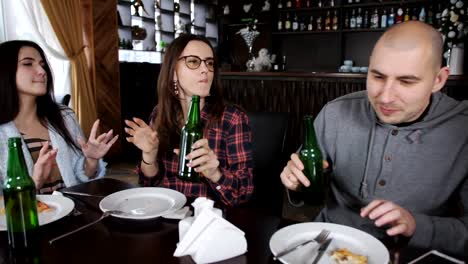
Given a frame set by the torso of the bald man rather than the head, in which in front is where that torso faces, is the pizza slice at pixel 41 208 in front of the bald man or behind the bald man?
in front

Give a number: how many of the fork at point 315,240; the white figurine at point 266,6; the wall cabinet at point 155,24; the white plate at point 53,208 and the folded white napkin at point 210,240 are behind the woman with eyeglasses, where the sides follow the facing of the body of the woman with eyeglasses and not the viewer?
2

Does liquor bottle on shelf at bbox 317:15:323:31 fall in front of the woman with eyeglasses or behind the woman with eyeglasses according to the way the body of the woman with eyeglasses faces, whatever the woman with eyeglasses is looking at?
behind

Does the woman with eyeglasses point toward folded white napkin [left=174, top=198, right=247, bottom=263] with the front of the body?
yes

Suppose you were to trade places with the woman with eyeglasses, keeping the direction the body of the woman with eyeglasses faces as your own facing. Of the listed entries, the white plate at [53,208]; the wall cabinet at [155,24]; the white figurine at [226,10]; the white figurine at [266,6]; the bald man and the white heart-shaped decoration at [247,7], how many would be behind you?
4

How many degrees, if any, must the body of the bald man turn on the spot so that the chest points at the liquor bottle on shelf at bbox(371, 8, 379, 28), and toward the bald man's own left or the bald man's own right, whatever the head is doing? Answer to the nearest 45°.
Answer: approximately 135° to the bald man's own right

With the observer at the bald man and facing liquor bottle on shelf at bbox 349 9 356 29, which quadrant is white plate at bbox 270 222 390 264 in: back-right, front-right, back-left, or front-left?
back-left

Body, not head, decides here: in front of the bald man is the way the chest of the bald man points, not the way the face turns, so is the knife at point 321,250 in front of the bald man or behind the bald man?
in front

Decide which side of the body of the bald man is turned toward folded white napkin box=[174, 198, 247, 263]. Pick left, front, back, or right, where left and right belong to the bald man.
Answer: front

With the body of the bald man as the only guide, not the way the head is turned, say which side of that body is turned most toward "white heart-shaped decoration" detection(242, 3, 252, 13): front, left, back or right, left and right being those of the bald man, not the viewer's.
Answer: right

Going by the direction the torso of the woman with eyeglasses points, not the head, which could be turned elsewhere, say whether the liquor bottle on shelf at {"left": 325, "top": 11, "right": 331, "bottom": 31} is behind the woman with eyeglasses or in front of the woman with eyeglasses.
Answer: behind

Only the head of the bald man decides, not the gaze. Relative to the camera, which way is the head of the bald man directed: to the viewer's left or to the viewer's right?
to the viewer's left

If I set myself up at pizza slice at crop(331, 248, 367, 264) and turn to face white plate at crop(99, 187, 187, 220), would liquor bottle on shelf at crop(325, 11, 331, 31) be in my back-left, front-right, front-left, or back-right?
front-right

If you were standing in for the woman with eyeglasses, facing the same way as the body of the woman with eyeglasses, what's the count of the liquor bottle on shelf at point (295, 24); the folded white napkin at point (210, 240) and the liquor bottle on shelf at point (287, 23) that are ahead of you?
1

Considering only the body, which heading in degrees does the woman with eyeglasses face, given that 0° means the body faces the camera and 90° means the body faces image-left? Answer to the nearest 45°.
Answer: approximately 0°

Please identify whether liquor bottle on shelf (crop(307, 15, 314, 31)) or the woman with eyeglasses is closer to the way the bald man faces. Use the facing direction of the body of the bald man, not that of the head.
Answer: the woman with eyeglasses

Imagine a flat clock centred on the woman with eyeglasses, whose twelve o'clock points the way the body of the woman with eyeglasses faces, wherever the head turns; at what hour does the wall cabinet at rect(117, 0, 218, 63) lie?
The wall cabinet is roughly at 6 o'clock from the woman with eyeglasses.

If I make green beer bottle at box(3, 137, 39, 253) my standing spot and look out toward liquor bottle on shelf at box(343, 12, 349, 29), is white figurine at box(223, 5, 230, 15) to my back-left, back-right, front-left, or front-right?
front-left
